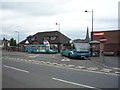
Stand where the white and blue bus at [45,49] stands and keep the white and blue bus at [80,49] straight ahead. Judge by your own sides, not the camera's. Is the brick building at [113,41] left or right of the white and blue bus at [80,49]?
left

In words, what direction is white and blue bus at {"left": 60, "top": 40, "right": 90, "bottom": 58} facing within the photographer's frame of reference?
facing the viewer and to the right of the viewer

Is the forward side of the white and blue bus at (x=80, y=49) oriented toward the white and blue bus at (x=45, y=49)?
no

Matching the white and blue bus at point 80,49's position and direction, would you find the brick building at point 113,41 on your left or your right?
on your left

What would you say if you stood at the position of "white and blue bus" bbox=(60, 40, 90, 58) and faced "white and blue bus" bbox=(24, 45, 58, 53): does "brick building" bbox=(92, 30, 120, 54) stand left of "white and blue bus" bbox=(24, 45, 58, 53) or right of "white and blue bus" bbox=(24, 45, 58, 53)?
right
